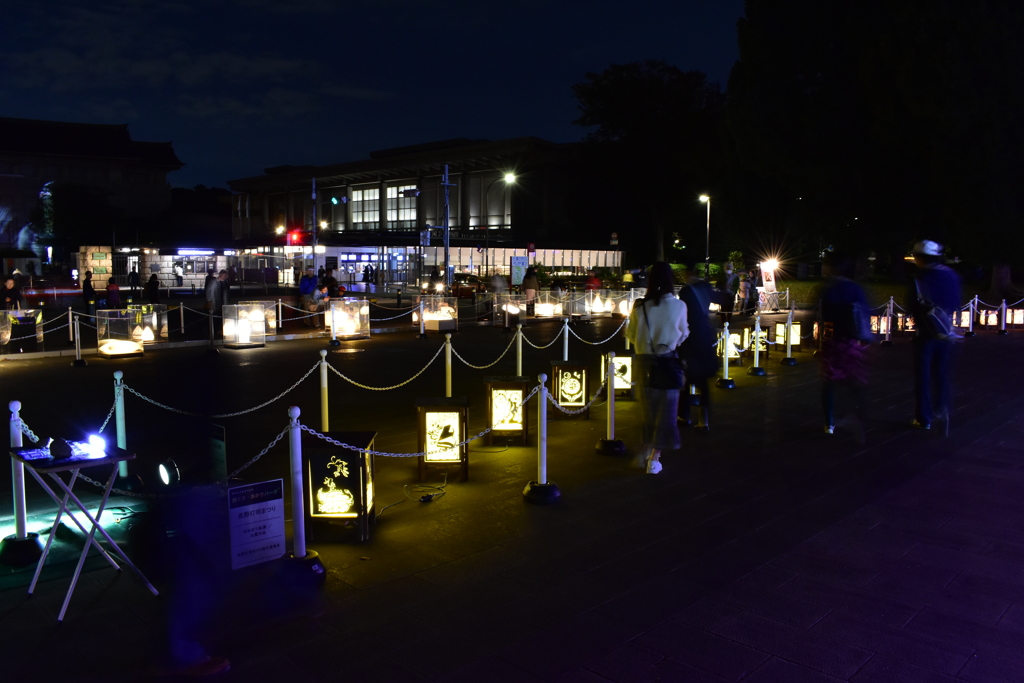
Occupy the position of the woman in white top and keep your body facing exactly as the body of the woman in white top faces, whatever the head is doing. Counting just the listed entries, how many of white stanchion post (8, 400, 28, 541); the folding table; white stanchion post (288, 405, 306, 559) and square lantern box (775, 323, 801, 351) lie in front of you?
1

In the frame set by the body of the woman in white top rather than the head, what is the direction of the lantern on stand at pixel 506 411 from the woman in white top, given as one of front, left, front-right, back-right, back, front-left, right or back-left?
front-left

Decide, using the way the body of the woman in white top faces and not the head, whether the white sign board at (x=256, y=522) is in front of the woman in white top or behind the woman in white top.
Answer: behind

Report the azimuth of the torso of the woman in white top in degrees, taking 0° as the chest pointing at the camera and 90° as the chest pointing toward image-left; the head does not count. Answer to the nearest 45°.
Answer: approximately 180°

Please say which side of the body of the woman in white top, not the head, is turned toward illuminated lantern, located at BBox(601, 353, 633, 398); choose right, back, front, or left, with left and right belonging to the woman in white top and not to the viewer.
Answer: front

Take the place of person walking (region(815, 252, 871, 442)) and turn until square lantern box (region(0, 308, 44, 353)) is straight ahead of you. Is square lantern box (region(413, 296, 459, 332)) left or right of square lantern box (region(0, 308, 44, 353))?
right

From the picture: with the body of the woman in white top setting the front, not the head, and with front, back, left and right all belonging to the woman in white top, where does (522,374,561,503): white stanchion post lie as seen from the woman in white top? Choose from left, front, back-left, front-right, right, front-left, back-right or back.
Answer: back-left

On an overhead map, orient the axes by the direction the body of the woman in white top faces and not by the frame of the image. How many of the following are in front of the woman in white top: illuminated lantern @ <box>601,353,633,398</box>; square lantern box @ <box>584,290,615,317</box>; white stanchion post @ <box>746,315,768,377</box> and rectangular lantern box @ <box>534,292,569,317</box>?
4

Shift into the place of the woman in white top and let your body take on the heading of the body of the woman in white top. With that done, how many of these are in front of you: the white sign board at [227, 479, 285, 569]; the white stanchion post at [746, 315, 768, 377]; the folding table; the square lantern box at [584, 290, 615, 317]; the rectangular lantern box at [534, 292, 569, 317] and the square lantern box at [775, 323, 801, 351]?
4

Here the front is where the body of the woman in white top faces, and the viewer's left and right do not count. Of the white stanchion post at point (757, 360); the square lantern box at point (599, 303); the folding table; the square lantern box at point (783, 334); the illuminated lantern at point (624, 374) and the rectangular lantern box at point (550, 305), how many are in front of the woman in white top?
5

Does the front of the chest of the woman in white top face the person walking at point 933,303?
no

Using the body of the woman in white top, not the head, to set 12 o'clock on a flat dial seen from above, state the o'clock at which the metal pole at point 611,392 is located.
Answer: The metal pole is roughly at 11 o'clock from the woman in white top.

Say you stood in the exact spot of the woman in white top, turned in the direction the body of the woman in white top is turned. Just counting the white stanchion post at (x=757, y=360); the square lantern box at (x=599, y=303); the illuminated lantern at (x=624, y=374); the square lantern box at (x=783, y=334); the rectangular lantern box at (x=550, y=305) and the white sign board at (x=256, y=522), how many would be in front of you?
5

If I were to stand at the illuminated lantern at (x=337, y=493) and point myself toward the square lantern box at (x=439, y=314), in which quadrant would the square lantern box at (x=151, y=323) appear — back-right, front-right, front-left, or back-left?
front-left

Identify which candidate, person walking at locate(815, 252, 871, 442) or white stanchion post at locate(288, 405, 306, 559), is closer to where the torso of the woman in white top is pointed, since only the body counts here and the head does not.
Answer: the person walking

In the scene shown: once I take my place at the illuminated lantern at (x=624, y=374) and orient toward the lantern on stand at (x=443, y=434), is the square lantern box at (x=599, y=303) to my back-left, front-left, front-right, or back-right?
back-right

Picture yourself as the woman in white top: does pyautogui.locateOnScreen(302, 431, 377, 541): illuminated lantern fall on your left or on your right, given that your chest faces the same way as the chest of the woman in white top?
on your left

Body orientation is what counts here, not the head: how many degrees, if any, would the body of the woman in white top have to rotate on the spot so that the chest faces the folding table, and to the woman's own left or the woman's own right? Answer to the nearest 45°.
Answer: approximately 135° to the woman's own left

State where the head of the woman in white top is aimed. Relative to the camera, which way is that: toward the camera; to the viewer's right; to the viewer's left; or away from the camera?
away from the camera

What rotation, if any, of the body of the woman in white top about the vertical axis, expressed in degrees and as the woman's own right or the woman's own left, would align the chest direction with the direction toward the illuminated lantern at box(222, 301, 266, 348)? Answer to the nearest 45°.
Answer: approximately 45° to the woman's own left

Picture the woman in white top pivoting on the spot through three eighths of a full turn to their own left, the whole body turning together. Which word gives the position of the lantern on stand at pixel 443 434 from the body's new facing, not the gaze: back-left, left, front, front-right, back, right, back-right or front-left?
front-right
